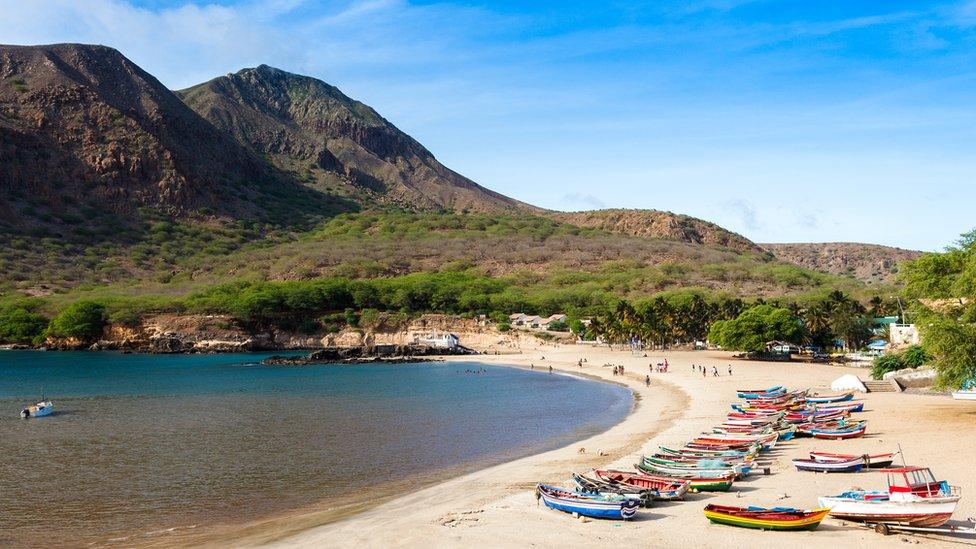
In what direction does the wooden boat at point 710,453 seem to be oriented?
to the viewer's left

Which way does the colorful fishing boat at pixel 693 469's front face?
to the viewer's left

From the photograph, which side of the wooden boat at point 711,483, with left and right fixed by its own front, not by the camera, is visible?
left

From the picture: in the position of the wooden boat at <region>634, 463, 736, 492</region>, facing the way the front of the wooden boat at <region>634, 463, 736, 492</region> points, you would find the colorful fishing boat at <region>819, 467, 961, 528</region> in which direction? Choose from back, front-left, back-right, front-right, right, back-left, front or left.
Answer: back-left

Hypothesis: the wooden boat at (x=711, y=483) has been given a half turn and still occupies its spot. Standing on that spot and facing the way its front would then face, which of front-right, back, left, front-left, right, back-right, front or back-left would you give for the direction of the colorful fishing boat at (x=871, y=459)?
front-left

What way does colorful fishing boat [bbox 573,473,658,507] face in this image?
to the viewer's left

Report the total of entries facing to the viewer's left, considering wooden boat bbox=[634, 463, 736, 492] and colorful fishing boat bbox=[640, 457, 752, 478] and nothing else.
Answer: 2

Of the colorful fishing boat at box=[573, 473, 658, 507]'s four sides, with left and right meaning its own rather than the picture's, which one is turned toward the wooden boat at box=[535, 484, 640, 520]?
left

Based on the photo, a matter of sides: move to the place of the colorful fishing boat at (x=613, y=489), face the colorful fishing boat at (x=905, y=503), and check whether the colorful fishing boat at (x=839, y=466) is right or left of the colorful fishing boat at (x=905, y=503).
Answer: left

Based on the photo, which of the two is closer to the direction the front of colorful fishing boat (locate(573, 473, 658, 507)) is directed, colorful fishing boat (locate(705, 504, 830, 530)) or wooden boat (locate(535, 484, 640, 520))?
the wooden boat

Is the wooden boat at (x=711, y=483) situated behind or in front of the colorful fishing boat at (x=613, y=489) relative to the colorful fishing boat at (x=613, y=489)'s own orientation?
behind

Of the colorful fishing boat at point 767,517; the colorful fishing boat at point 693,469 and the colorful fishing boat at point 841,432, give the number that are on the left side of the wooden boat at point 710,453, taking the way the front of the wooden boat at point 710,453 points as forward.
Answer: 2

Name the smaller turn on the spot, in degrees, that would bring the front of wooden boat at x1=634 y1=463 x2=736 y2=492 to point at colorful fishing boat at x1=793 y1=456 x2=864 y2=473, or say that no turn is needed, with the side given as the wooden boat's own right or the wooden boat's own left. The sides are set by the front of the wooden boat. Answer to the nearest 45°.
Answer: approximately 135° to the wooden boat's own right
